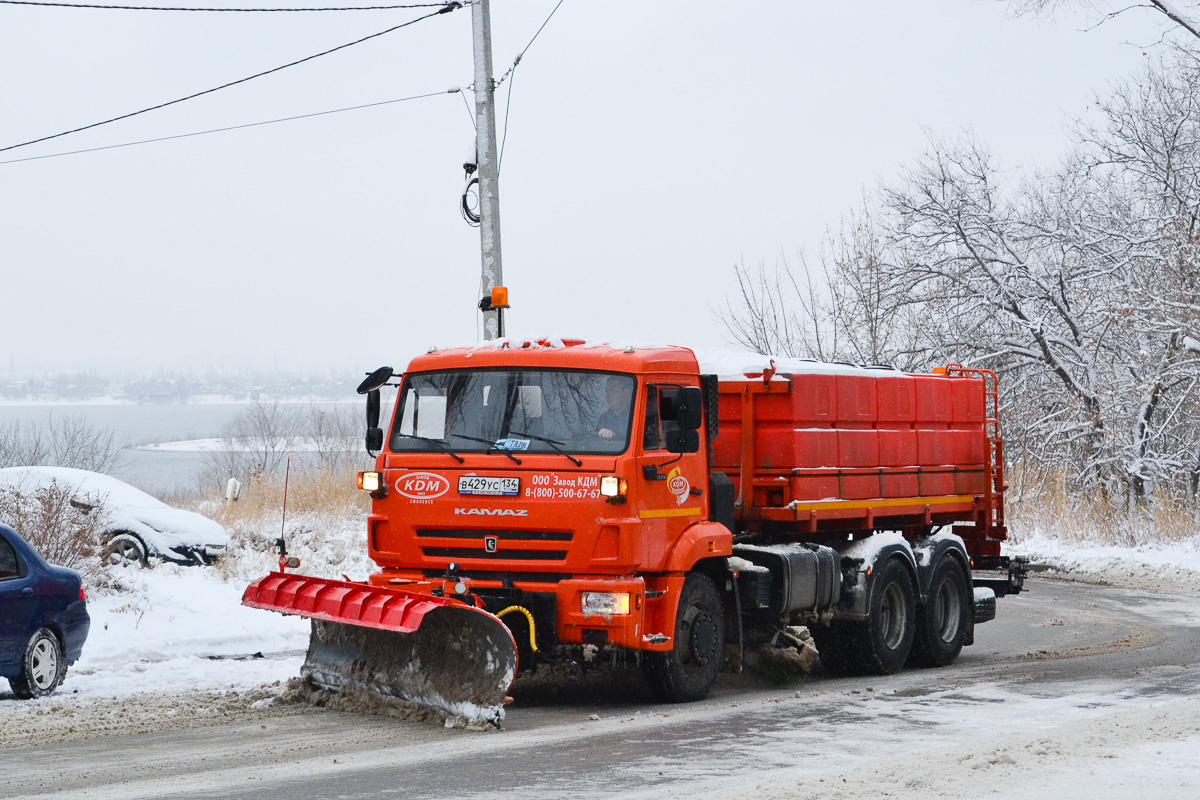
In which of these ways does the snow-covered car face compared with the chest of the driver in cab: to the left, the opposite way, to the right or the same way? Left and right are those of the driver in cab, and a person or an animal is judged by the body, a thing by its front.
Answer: to the left

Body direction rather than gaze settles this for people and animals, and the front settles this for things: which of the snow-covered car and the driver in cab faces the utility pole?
the snow-covered car

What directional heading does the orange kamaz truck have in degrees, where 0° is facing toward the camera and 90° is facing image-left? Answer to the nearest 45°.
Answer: approximately 45°

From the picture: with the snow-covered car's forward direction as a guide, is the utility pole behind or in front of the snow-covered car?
in front

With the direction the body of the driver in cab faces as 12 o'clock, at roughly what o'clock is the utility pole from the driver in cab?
The utility pole is roughly at 4 o'clock from the driver in cab.

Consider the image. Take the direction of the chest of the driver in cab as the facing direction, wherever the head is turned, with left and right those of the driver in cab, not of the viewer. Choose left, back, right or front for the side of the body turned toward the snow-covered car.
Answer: right

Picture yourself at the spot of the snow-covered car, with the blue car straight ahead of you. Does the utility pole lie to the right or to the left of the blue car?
left

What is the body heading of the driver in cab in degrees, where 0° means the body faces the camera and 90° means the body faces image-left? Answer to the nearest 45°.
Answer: approximately 45°

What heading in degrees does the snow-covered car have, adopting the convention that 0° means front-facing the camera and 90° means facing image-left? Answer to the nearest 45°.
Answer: approximately 315°

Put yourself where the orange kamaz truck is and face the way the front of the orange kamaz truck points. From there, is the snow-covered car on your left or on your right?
on your right

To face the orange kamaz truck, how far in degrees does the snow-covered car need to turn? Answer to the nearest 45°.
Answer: approximately 45° to its right
